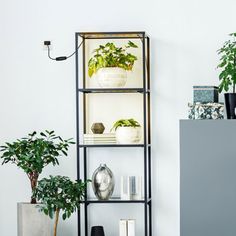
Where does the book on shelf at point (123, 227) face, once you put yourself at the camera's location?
facing the viewer
